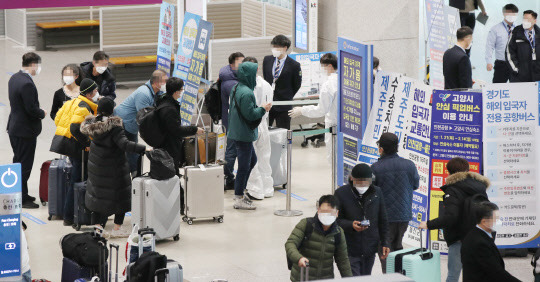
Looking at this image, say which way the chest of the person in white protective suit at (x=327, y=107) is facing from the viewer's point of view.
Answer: to the viewer's left

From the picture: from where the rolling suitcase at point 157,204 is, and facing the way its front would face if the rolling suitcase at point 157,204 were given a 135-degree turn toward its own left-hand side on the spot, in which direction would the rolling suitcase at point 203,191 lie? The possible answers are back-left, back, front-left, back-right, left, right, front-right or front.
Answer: front-right

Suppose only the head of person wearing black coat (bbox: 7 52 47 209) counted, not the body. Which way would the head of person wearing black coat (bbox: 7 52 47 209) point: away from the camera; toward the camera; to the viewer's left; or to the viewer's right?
to the viewer's right

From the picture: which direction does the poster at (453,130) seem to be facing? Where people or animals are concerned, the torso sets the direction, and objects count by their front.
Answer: toward the camera

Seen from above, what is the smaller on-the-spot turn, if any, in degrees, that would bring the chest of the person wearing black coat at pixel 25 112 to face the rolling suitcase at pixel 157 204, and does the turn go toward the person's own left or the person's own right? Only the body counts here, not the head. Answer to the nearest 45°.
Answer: approximately 45° to the person's own right

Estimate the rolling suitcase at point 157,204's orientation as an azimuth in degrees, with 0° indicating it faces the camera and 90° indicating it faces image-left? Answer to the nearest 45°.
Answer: approximately 315°

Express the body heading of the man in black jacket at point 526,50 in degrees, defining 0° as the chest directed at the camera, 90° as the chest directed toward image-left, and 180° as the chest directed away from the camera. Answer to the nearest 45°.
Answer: approximately 0°

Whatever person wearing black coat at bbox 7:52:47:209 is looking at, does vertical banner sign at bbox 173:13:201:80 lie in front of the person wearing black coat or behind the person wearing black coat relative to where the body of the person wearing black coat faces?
in front

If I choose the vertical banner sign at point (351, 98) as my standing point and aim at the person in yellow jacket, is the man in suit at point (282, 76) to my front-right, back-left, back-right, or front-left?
front-right

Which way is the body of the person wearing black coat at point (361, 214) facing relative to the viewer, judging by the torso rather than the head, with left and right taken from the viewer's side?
facing the viewer
